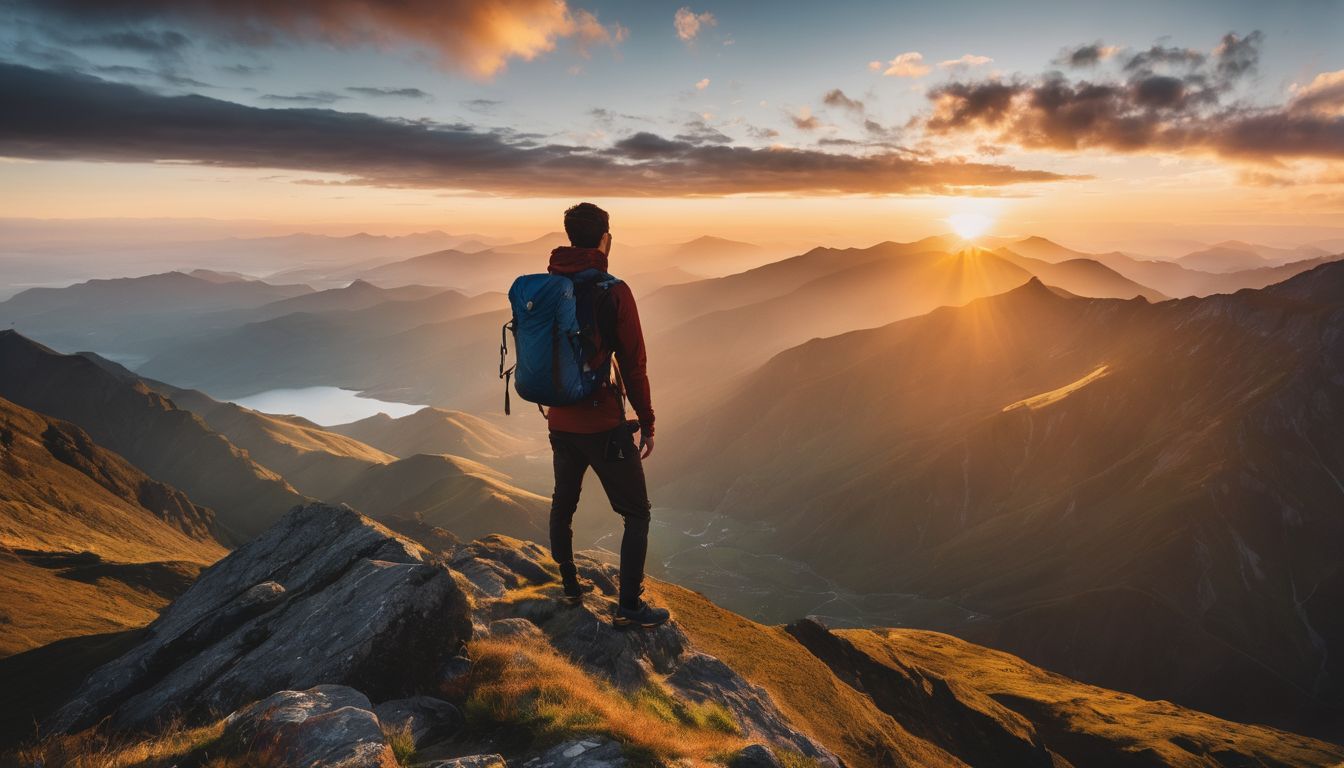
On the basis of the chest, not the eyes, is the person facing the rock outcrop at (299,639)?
no

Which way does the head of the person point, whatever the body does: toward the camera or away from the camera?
away from the camera

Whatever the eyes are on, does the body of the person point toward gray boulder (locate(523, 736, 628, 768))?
no

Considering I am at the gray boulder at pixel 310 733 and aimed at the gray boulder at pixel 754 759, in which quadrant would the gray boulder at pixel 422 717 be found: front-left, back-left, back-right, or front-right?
front-left

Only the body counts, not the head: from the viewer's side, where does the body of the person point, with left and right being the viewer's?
facing away from the viewer and to the right of the viewer

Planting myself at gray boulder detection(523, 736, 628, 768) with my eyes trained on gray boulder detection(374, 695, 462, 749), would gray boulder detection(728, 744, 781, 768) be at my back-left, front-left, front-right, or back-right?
back-right

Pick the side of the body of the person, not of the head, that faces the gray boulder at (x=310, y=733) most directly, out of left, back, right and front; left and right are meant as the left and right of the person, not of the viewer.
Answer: back
